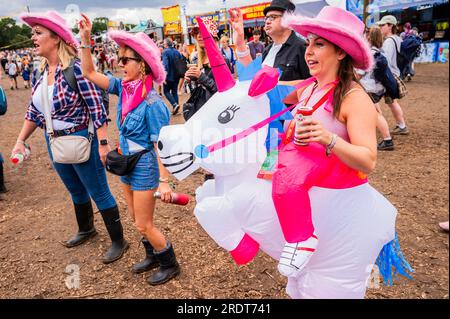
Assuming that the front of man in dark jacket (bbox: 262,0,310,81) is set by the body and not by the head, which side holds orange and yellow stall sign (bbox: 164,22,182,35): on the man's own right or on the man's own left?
on the man's own right

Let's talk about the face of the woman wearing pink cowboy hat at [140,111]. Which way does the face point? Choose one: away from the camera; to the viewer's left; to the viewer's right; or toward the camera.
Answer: to the viewer's left

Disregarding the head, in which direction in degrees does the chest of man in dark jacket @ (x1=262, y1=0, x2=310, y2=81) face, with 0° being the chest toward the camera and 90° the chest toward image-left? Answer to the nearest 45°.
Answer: approximately 45°

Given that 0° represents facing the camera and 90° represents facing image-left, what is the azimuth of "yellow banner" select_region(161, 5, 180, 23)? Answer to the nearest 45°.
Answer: approximately 0°

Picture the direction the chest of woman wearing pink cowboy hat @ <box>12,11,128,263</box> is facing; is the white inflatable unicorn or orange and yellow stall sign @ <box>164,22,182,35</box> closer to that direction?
the white inflatable unicorn

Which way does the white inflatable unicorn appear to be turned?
to the viewer's left

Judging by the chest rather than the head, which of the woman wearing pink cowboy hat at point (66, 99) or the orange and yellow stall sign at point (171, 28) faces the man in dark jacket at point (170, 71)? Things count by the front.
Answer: the orange and yellow stall sign

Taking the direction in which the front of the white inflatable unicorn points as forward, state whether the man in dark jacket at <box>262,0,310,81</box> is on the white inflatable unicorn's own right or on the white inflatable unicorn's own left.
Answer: on the white inflatable unicorn's own right

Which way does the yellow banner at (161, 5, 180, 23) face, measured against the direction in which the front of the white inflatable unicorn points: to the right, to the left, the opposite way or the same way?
to the left

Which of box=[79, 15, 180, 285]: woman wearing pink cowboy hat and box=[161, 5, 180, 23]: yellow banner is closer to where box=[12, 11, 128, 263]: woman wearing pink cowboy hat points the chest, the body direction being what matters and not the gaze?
the woman wearing pink cowboy hat
